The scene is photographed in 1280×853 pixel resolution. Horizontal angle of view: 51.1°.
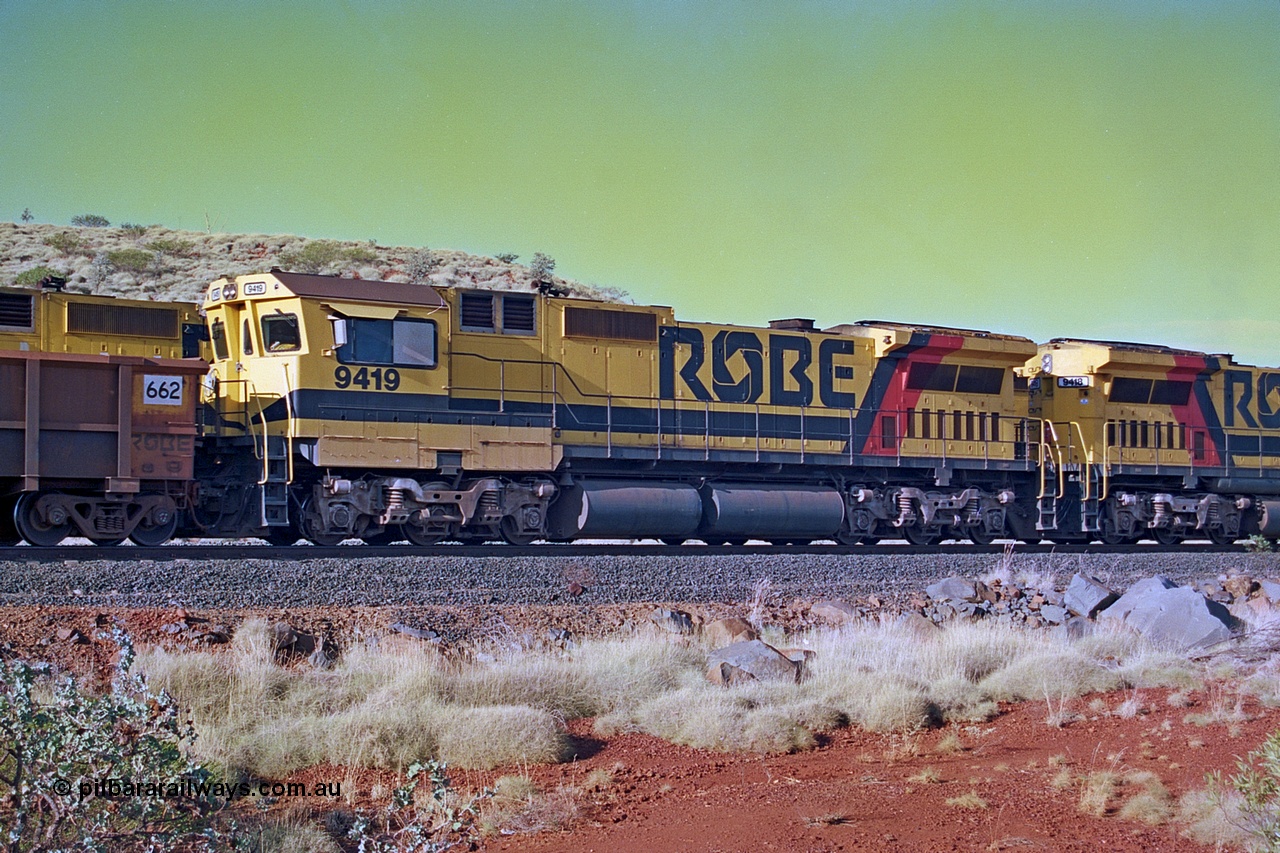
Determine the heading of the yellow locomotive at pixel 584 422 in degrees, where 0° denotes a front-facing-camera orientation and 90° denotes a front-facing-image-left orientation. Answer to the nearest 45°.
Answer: approximately 45°

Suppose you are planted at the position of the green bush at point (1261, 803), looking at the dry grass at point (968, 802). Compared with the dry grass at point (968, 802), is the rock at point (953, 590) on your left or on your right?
right

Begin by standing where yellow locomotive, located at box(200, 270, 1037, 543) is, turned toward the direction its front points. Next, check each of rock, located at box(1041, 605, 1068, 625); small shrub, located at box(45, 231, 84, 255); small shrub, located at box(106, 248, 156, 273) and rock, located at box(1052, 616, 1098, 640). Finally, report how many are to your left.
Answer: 2

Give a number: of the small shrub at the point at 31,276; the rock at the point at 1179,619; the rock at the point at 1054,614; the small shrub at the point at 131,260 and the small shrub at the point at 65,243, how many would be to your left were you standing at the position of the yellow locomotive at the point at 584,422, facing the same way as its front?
2

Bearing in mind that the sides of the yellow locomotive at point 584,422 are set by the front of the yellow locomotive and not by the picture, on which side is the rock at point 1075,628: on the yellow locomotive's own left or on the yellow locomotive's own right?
on the yellow locomotive's own left

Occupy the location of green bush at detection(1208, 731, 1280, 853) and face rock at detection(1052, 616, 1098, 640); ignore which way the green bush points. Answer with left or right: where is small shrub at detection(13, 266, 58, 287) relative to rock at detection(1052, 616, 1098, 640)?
left

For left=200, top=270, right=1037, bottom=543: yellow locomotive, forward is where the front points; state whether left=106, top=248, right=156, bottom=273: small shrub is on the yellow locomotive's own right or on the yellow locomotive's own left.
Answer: on the yellow locomotive's own right

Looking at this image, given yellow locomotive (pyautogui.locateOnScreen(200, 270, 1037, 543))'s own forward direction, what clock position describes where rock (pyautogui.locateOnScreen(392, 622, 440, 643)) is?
The rock is roughly at 11 o'clock from the yellow locomotive.

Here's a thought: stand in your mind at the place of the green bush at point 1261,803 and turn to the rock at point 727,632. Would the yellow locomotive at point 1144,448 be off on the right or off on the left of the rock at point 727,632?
right

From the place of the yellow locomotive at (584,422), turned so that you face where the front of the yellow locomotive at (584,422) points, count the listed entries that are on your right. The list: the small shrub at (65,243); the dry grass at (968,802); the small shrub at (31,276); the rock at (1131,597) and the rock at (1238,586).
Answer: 2

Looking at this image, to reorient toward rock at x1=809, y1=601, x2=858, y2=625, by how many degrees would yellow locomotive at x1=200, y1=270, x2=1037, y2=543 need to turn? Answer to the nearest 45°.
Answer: approximately 90° to its left

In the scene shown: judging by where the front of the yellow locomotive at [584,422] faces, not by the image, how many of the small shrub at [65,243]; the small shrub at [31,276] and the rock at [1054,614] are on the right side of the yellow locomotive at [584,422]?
2

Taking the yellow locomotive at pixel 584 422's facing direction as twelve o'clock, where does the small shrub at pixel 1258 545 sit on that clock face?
The small shrub is roughly at 7 o'clock from the yellow locomotive.

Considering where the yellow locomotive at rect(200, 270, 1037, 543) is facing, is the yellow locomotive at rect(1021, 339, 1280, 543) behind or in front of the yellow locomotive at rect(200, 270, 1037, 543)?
behind
